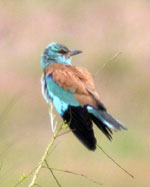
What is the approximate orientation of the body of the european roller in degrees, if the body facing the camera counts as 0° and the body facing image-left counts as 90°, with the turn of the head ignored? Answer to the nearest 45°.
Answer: approximately 135°
